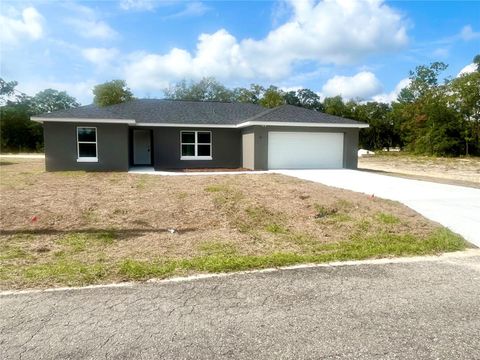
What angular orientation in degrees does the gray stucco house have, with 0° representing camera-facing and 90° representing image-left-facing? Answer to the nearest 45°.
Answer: approximately 0°

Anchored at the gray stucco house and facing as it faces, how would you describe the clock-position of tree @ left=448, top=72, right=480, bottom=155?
The tree is roughly at 8 o'clock from the gray stucco house.
